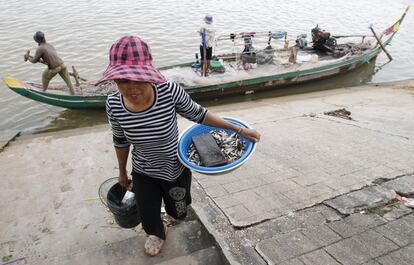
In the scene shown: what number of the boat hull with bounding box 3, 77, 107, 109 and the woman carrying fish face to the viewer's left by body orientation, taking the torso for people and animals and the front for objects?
1

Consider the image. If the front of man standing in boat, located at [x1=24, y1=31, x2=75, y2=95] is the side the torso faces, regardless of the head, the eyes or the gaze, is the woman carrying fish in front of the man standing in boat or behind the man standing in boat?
behind

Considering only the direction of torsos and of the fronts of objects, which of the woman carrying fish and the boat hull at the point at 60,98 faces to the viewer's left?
the boat hull

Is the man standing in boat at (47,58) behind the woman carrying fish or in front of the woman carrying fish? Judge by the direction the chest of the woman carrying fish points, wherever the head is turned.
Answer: behind

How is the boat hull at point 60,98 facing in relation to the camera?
to the viewer's left

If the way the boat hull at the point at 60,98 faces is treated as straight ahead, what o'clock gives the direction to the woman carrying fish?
The woman carrying fish is roughly at 9 o'clock from the boat hull.

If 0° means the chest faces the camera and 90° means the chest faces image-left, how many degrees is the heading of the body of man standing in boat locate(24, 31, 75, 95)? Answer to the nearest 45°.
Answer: approximately 135°

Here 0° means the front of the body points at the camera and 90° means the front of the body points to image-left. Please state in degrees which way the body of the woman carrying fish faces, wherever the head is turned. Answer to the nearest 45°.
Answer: approximately 0°

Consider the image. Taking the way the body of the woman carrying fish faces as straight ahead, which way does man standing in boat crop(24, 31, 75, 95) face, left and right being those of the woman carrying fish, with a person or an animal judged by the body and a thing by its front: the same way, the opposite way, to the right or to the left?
to the right

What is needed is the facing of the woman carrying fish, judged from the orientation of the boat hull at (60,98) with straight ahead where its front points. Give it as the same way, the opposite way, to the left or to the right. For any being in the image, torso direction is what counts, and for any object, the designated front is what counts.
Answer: to the left
